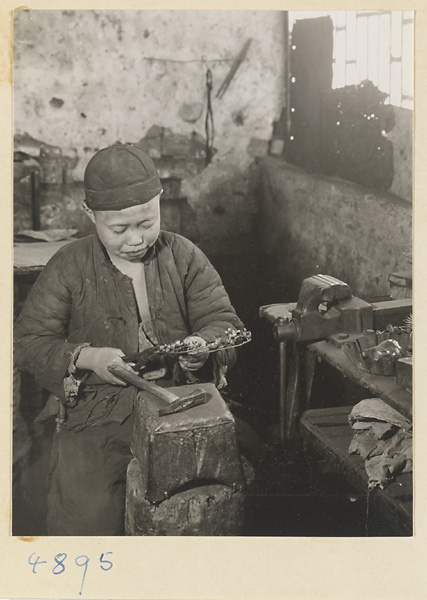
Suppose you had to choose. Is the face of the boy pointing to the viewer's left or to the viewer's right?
to the viewer's right

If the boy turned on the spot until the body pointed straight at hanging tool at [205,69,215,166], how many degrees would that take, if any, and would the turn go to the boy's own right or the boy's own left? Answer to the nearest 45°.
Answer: approximately 135° to the boy's own left

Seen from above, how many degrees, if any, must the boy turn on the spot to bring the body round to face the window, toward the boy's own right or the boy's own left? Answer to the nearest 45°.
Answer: approximately 90° to the boy's own left

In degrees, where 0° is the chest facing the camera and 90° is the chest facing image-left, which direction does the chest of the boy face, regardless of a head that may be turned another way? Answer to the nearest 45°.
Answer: approximately 315°
